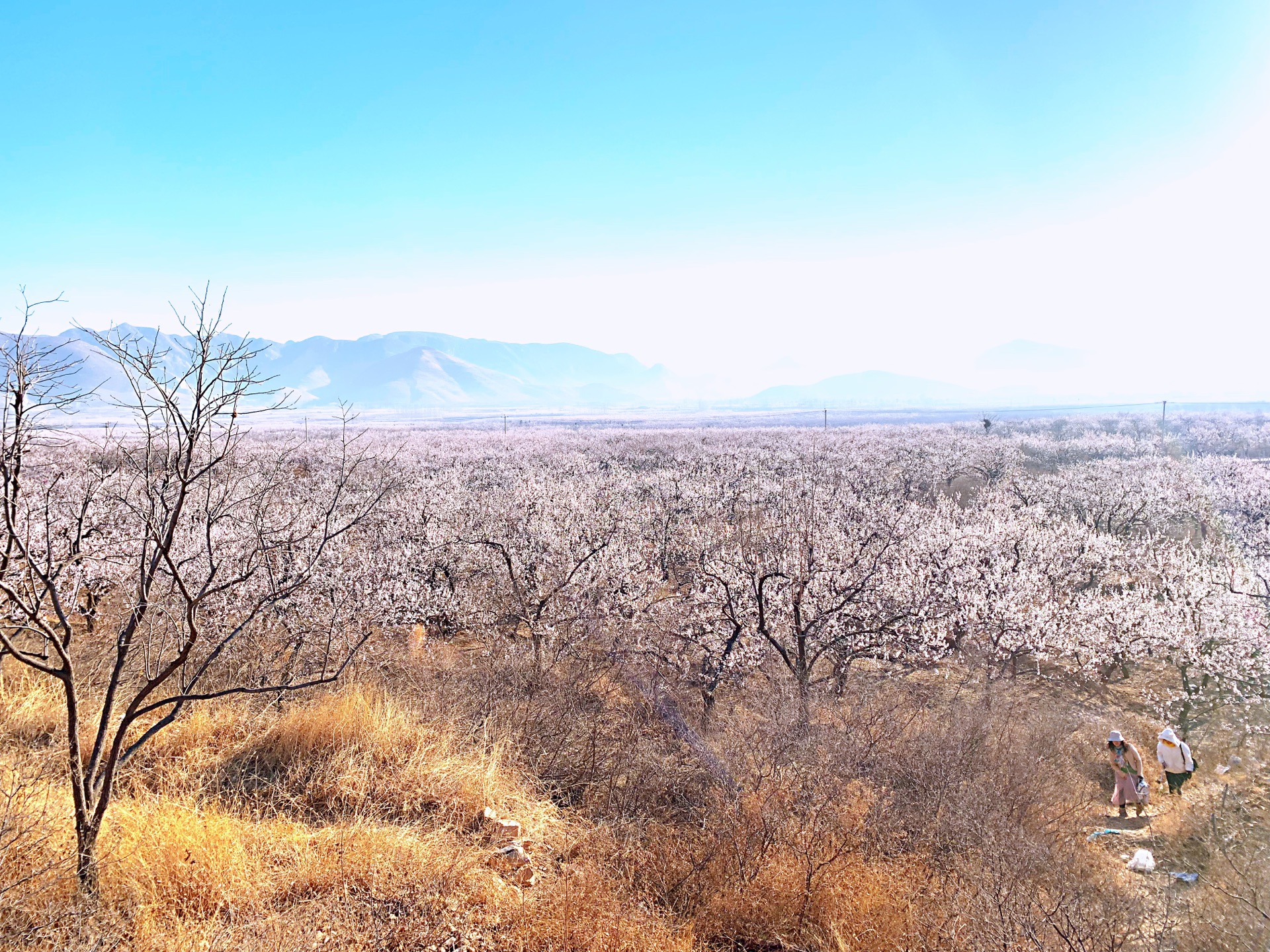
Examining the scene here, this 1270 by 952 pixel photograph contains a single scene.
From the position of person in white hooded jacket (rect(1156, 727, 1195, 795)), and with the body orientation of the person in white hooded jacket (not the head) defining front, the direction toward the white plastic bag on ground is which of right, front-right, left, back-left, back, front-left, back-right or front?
front-left

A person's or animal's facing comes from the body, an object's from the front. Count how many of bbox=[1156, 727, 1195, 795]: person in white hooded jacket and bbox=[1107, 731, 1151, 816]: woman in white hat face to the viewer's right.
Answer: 0

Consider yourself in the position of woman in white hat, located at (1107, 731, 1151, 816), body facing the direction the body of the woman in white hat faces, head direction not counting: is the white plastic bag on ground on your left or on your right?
on your left

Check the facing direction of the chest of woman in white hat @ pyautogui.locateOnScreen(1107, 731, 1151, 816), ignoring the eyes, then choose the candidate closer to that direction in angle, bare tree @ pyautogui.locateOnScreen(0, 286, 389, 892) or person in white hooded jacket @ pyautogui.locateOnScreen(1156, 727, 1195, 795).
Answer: the bare tree

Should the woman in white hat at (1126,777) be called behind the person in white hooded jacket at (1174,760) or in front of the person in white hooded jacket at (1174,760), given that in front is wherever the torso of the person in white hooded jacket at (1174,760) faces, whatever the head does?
in front
